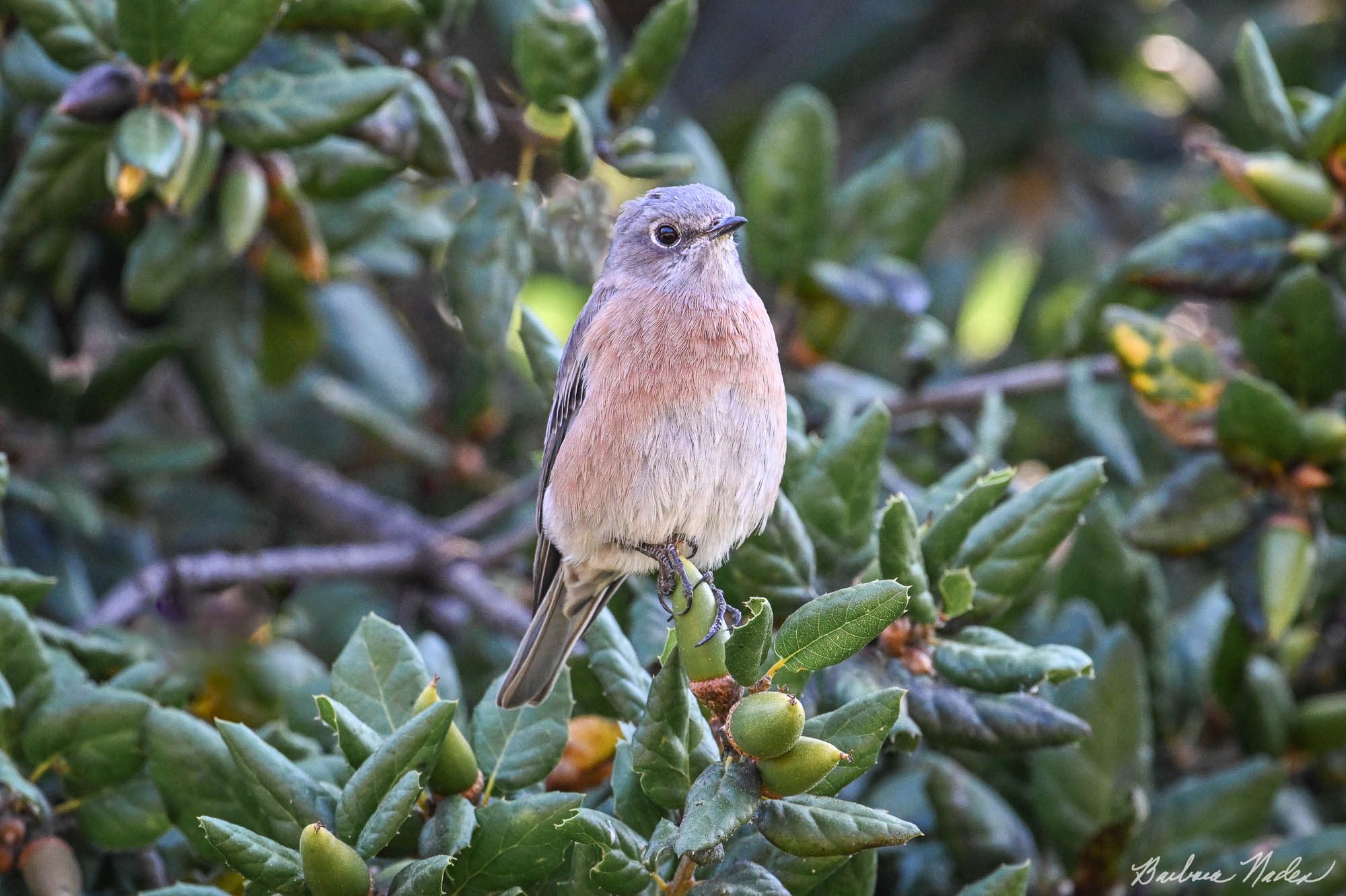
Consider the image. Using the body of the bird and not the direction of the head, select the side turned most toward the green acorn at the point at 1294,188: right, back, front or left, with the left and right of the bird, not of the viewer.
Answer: left

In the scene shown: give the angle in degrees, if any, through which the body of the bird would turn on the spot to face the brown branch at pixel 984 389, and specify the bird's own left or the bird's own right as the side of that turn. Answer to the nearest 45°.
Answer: approximately 90° to the bird's own left

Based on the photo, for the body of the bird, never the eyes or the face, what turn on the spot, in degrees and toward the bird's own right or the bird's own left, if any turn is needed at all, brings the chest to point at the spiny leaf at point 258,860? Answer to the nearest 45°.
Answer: approximately 90° to the bird's own right

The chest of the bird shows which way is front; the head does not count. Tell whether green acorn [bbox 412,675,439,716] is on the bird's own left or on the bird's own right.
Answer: on the bird's own right

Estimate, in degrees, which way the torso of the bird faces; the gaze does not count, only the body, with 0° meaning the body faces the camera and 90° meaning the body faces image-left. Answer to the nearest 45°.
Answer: approximately 315°

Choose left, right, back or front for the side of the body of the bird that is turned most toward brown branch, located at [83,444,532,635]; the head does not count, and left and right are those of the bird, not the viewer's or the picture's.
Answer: back

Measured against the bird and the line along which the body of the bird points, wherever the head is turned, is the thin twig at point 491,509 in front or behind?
behind
